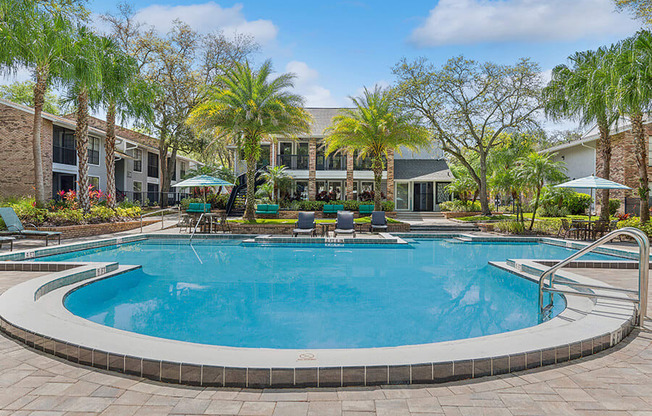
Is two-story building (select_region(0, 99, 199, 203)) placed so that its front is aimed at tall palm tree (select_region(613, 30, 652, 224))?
yes

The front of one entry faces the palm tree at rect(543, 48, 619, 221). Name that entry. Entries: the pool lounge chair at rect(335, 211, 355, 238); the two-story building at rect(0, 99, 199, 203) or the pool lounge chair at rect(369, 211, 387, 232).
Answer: the two-story building

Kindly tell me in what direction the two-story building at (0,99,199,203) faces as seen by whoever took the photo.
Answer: facing the viewer and to the right of the viewer

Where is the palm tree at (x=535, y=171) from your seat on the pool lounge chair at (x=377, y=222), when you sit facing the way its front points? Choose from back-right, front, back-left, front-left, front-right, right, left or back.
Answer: left

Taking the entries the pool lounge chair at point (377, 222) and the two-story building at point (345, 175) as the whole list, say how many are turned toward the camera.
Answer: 2

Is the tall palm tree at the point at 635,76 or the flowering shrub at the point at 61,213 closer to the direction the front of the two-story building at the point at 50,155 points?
the tall palm tree

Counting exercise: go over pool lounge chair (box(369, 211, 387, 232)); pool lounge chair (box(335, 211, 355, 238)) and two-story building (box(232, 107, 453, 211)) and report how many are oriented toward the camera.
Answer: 3

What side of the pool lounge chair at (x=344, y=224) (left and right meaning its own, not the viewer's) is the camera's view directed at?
front

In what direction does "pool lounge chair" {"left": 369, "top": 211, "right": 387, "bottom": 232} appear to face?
toward the camera

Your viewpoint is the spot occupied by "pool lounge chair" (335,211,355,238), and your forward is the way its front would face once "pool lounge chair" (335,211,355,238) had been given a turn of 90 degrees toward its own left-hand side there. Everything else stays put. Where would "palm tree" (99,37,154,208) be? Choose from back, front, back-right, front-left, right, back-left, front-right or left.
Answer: back

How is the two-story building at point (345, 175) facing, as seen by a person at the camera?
facing the viewer

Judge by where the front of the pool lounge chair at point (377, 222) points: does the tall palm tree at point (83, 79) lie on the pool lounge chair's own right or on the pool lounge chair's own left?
on the pool lounge chair's own right

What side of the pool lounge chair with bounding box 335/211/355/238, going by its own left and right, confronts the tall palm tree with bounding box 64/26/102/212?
right

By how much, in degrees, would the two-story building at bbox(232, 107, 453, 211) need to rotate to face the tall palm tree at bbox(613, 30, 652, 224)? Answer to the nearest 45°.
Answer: approximately 45° to its left

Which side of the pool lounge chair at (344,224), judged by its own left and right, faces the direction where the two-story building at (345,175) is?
back

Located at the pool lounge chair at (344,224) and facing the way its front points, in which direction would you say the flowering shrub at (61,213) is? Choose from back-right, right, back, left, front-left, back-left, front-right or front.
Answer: right

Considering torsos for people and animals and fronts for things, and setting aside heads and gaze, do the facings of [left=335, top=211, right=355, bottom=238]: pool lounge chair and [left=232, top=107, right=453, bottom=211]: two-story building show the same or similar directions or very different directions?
same or similar directions

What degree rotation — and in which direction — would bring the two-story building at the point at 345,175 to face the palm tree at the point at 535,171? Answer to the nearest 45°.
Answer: approximately 45° to its left

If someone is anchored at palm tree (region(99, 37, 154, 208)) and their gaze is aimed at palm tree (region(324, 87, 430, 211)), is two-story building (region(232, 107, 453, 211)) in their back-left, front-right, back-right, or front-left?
front-left

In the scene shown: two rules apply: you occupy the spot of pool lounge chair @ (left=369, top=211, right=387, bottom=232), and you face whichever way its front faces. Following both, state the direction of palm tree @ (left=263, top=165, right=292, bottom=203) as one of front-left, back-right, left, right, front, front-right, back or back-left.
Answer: back-right
